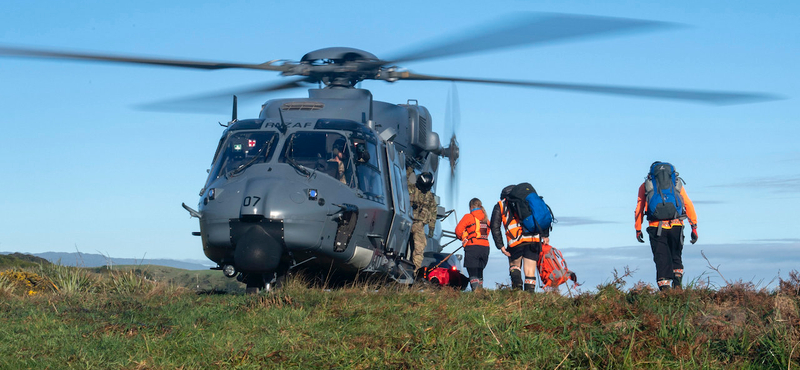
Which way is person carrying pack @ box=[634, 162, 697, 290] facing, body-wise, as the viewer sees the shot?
away from the camera

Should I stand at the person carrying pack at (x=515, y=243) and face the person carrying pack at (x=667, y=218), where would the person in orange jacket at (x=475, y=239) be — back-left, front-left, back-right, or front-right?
back-left

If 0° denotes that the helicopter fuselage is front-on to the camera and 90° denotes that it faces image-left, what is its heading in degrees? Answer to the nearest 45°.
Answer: approximately 45°

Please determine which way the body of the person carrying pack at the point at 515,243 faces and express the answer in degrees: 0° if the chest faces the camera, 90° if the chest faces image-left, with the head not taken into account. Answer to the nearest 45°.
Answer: approximately 135°

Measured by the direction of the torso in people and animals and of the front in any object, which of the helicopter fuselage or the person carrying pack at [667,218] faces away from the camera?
the person carrying pack

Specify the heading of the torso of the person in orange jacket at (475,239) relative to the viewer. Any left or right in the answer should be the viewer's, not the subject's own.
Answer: facing away from the viewer and to the left of the viewer

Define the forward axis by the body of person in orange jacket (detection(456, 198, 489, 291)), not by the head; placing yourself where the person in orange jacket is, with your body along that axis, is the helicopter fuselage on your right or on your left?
on your left

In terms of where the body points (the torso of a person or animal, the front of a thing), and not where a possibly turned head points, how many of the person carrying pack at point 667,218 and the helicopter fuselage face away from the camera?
1

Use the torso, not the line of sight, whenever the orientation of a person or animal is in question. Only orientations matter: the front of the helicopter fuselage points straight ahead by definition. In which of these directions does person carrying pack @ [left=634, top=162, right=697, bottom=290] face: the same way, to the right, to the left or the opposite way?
the opposite way

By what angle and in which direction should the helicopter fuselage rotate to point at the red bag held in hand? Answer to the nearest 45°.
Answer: approximately 135° to its left

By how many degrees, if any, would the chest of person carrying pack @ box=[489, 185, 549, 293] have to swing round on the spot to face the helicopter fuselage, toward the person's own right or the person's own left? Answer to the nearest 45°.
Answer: approximately 45° to the person's own left
